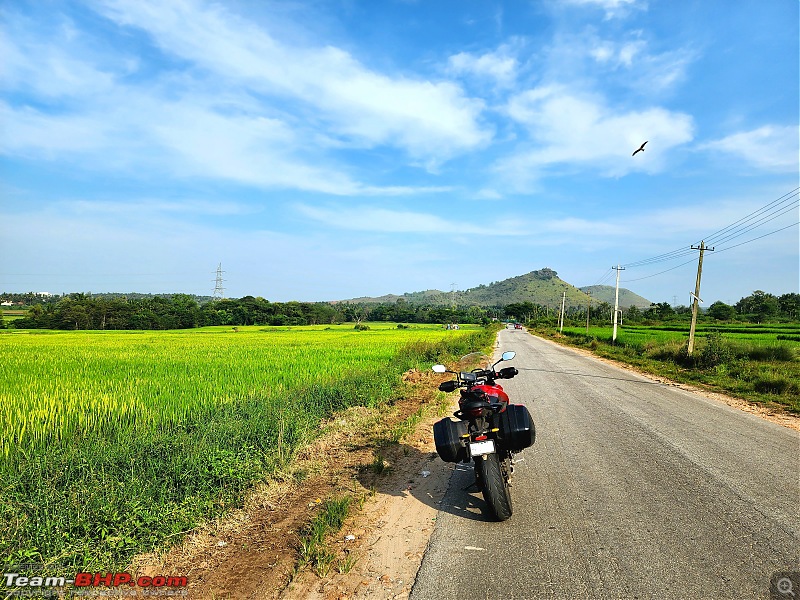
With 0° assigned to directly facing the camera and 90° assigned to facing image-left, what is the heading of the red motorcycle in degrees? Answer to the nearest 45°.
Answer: approximately 180°

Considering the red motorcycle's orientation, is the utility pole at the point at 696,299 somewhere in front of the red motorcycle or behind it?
in front

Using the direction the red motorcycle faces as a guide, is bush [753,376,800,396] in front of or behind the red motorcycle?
in front

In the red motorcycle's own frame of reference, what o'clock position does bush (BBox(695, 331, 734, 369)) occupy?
The bush is roughly at 1 o'clock from the red motorcycle.
